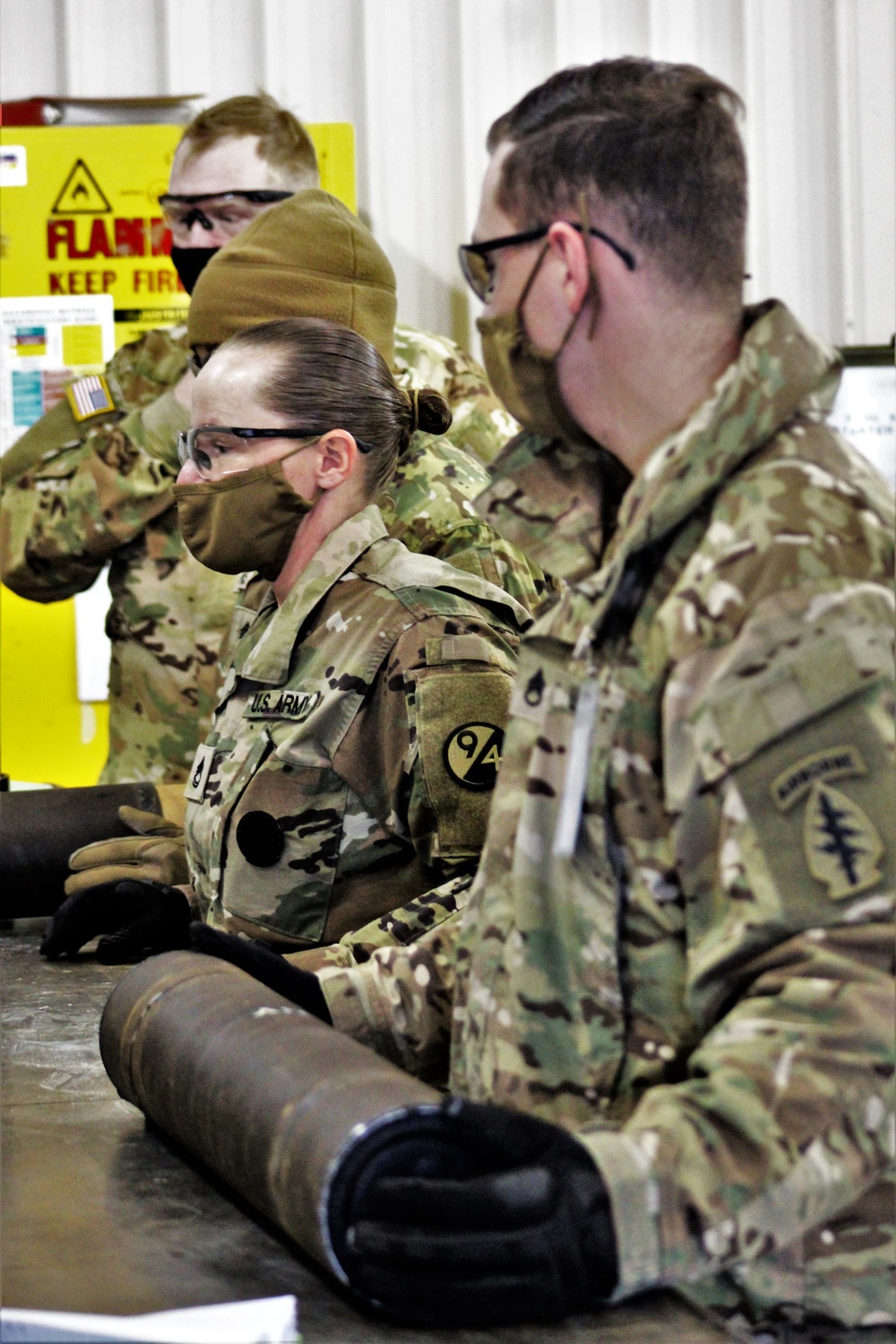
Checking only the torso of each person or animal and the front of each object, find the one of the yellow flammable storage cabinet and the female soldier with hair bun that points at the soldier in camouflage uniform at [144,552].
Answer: the yellow flammable storage cabinet

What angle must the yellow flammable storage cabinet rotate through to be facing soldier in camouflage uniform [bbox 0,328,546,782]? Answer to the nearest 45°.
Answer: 0° — it already faces them

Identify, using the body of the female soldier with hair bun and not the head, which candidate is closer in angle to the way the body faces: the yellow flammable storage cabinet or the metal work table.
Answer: the metal work table

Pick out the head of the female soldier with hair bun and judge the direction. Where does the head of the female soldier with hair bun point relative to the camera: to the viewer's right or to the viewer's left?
to the viewer's left

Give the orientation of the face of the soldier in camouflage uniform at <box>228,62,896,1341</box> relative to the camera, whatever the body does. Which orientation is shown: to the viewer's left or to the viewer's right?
to the viewer's left

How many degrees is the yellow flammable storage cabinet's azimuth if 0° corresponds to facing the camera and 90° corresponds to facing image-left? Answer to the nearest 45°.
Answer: approximately 0°

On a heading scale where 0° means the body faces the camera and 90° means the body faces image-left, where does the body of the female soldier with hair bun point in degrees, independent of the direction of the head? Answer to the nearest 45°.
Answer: approximately 45°

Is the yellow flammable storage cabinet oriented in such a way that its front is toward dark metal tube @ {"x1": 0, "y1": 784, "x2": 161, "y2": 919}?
yes
